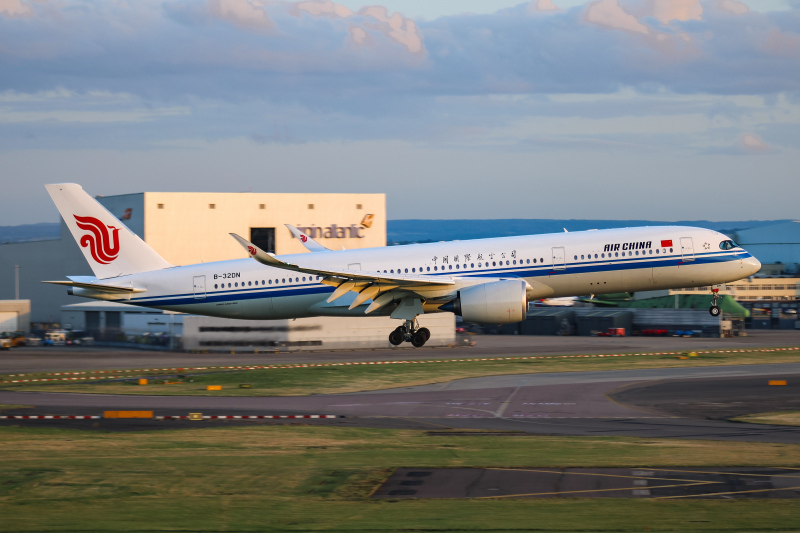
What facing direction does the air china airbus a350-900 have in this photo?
to the viewer's right
